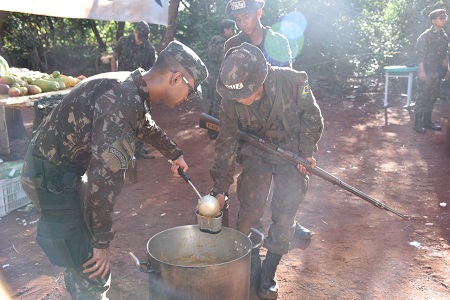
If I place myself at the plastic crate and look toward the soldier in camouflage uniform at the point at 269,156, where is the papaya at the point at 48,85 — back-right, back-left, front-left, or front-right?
back-left

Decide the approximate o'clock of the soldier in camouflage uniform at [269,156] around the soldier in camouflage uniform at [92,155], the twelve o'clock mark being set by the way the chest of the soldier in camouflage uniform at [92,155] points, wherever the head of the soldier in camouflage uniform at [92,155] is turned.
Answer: the soldier in camouflage uniform at [269,156] is roughly at 11 o'clock from the soldier in camouflage uniform at [92,155].

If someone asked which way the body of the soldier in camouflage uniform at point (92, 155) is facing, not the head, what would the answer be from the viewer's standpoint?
to the viewer's right

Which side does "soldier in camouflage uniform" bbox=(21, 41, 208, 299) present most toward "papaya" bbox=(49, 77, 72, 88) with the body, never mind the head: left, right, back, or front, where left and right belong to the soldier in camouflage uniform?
left

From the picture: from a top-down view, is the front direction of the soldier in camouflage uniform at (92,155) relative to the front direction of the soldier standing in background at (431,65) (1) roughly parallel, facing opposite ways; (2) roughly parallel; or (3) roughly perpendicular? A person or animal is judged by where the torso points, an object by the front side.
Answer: roughly perpendicular

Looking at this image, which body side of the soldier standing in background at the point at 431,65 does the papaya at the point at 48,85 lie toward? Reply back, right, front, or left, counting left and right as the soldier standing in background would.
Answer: right

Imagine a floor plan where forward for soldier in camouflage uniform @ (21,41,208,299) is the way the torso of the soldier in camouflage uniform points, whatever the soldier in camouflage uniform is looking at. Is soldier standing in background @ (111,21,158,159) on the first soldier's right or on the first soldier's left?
on the first soldier's left

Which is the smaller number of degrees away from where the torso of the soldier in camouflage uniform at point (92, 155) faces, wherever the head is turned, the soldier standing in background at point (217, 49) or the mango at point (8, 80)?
the soldier standing in background

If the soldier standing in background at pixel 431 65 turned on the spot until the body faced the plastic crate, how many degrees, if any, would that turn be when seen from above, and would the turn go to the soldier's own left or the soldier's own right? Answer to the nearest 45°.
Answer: approximately 90° to the soldier's own right

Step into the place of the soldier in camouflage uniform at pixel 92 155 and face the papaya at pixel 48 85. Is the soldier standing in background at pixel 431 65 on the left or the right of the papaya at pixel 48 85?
right

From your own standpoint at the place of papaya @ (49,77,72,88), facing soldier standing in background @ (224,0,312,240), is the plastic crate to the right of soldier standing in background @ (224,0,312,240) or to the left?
right

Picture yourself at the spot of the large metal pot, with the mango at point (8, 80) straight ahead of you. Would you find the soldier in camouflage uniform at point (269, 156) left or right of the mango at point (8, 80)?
right

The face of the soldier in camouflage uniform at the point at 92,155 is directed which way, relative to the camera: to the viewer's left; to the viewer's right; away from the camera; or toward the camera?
to the viewer's right
